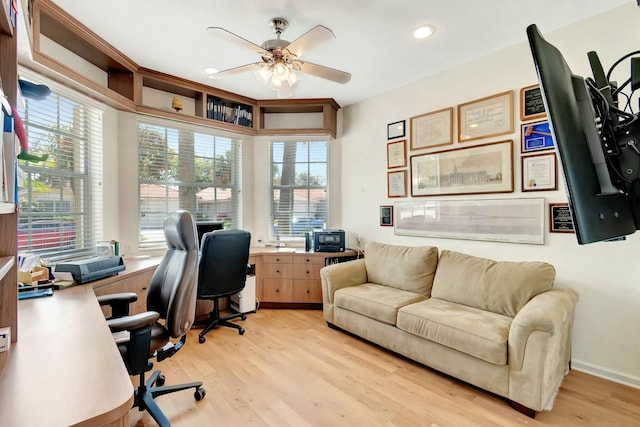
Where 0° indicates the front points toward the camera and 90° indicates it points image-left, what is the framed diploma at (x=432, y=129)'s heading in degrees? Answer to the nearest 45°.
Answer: approximately 45°

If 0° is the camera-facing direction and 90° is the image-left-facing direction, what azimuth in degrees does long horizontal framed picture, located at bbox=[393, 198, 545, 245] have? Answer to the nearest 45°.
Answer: approximately 45°

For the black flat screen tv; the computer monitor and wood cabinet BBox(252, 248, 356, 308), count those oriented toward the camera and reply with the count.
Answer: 2

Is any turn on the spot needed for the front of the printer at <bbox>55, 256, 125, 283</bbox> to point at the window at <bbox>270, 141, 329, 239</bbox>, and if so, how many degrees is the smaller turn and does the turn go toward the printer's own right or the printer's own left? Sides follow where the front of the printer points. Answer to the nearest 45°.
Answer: approximately 45° to the printer's own left

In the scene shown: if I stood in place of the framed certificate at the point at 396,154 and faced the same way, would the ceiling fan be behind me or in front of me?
in front

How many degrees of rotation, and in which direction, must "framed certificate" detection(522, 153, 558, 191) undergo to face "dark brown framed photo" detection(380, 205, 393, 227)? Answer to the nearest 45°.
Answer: approximately 45° to its right

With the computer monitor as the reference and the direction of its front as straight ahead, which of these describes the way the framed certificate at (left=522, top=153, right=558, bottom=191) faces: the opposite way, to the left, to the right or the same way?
to the right

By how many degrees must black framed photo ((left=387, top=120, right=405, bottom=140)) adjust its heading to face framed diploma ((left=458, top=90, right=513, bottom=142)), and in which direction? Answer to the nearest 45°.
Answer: approximately 90° to its left

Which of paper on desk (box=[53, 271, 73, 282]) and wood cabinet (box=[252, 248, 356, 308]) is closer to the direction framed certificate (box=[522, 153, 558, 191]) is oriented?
the paper on desk

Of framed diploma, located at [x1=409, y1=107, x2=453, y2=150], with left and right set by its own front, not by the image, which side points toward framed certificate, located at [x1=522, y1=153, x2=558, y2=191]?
left

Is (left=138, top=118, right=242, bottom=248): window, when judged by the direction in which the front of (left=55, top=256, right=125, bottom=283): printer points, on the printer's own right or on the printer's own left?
on the printer's own left

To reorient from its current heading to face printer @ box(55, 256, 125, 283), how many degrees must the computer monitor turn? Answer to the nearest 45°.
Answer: approximately 45° to its right

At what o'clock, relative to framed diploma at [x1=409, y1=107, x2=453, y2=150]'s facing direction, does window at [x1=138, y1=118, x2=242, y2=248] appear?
The window is roughly at 1 o'clock from the framed diploma.

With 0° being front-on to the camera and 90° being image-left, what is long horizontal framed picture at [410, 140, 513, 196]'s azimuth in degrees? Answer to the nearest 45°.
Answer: approximately 45°
